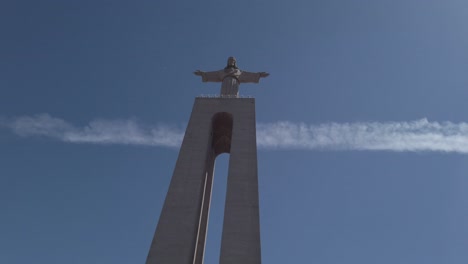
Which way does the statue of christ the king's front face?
toward the camera
